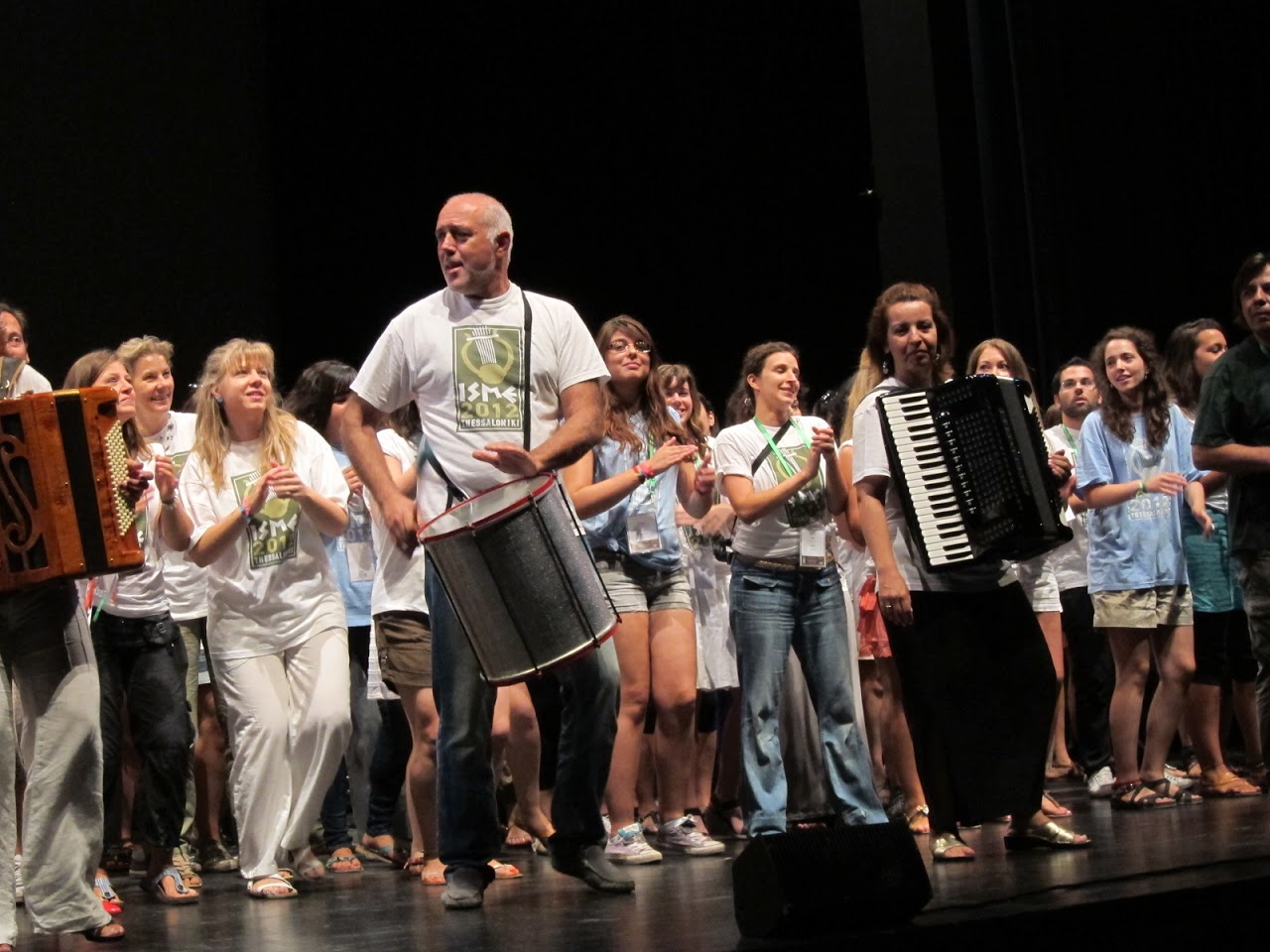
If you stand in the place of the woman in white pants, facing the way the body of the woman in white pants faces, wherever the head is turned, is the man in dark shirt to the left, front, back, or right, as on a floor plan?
left

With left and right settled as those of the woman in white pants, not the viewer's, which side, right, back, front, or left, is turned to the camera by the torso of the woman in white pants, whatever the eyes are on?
front

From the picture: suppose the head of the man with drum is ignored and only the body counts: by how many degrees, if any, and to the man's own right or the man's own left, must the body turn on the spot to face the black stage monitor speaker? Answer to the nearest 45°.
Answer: approximately 45° to the man's own left

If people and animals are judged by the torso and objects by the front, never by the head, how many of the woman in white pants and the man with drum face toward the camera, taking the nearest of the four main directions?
2

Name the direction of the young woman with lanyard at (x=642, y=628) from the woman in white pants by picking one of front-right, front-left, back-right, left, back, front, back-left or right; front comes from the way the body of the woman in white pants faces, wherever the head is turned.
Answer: left

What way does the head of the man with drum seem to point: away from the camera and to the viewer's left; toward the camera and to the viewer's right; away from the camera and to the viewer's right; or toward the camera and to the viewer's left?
toward the camera and to the viewer's left

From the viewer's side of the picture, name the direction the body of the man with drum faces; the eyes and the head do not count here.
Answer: toward the camera

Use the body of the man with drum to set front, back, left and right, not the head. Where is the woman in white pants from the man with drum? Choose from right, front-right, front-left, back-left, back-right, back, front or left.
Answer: back-right

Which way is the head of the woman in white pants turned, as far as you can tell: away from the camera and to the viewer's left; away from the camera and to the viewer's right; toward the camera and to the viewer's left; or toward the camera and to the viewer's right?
toward the camera and to the viewer's right

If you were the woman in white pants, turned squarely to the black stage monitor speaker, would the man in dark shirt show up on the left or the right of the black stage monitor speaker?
left
